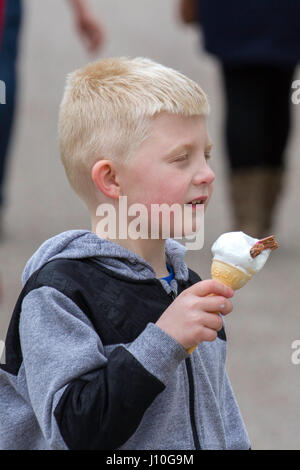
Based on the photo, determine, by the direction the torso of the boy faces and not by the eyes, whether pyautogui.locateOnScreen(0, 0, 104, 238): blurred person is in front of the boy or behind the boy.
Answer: behind

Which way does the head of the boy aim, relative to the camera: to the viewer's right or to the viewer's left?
to the viewer's right

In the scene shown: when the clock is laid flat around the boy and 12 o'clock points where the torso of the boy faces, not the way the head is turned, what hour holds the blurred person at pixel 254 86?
The blurred person is roughly at 8 o'clock from the boy.

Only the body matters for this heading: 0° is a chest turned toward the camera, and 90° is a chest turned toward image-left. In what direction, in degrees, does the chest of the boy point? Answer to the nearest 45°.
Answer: approximately 315°
